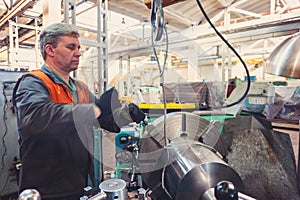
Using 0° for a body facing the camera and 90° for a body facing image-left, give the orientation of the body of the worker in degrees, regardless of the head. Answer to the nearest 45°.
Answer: approximately 315°
